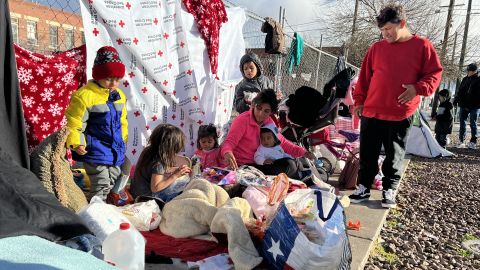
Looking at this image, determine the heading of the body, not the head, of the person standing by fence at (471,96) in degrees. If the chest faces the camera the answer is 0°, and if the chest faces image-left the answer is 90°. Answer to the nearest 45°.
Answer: approximately 45°

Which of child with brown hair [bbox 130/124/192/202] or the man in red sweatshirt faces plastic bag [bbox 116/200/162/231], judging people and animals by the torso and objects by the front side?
the man in red sweatshirt

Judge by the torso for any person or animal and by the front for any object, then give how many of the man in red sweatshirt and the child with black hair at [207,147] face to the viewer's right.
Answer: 0

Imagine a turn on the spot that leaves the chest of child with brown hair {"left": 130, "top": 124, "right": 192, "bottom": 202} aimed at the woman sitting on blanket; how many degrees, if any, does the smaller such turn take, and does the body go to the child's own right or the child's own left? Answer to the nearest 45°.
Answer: approximately 45° to the child's own left

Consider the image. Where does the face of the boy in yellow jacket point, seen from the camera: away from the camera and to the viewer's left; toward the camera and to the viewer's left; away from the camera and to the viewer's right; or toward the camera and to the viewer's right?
toward the camera and to the viewer's right

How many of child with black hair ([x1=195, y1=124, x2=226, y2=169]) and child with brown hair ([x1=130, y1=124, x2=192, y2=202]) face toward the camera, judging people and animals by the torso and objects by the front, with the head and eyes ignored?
1

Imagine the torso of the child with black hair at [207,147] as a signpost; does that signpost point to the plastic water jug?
yes

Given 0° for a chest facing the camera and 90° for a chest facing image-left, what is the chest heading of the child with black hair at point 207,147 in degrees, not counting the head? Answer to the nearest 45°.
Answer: approximately 0°

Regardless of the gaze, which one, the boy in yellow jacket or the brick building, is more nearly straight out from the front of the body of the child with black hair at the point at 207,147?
the boy in yellow jacket

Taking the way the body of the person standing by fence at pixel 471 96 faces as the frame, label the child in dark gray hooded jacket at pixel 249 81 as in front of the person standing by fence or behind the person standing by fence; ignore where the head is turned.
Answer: in front

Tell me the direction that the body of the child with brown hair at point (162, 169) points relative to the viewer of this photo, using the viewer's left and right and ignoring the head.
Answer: facing to the right of the viewer

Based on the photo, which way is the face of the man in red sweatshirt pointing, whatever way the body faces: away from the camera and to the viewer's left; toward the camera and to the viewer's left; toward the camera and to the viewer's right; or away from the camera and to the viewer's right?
toward the camera and to the viewer's left

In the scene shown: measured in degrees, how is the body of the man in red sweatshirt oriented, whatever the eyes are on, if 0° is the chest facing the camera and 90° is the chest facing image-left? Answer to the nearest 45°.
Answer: approximately 45°

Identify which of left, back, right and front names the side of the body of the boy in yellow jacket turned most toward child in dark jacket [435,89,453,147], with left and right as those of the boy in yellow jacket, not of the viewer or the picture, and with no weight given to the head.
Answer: left
